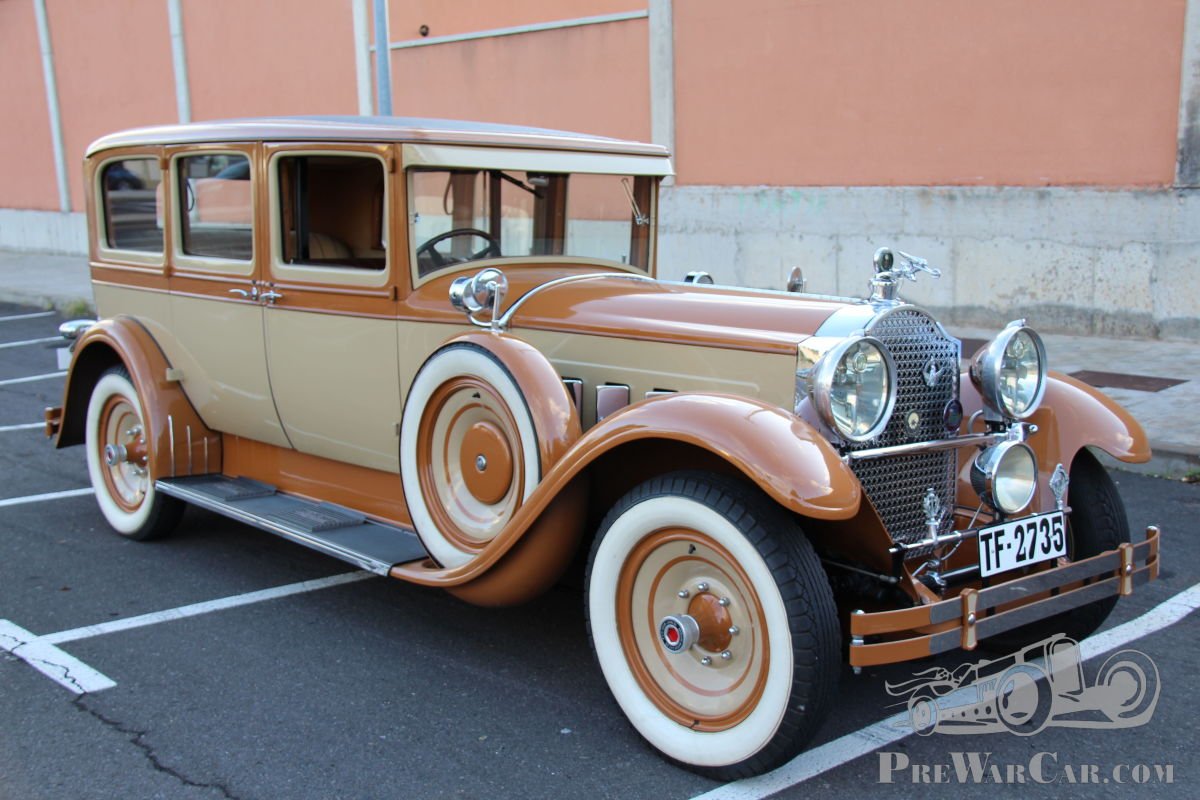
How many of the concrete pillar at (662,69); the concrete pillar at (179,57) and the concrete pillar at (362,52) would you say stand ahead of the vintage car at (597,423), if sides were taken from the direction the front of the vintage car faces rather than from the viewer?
0

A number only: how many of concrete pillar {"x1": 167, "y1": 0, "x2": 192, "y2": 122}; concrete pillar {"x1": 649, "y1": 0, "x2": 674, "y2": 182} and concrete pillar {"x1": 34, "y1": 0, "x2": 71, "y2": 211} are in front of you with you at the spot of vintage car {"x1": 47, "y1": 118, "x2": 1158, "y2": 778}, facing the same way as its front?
0

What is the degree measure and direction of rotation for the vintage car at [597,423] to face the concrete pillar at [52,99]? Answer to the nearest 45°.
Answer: approximately 180°

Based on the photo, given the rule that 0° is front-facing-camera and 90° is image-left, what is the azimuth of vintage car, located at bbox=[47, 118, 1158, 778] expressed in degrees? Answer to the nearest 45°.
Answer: approximately 315°

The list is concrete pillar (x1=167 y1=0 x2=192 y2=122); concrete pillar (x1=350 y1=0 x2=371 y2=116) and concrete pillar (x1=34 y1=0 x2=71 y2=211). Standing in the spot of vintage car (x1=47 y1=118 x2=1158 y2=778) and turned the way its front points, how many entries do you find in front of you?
0

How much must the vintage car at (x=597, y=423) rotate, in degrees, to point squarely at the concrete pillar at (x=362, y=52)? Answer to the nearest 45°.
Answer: approximately 135° to its left

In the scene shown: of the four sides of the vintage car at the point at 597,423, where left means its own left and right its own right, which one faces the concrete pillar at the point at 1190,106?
left

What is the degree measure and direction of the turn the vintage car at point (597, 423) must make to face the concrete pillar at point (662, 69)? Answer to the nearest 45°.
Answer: approximately 135° to its left

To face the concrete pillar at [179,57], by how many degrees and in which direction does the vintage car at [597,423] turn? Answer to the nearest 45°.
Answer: approximately 180°
